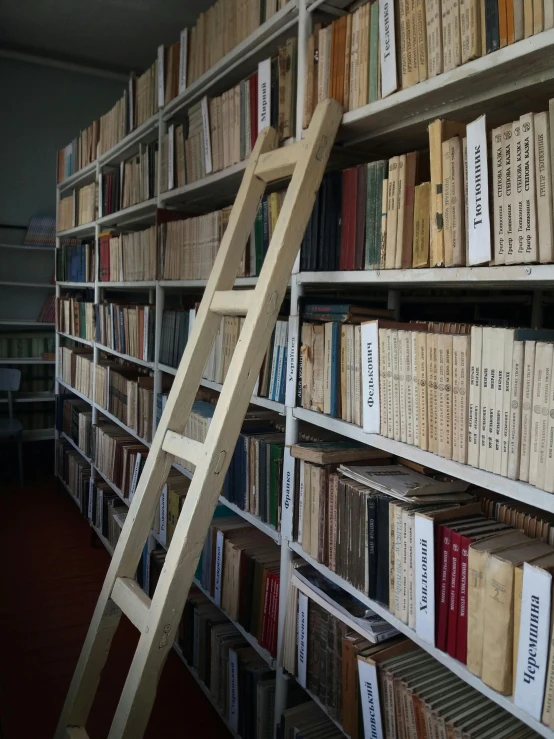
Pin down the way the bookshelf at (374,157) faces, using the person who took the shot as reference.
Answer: facing the viewer and to the left of the viewer
